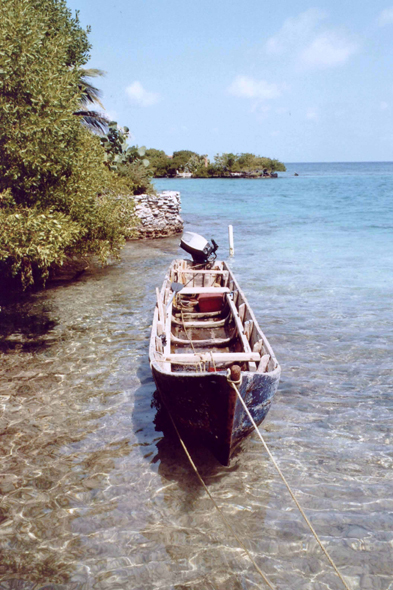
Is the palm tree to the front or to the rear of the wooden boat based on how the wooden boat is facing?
to the rear

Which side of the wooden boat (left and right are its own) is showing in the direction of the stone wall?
back

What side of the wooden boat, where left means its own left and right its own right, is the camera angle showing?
front
